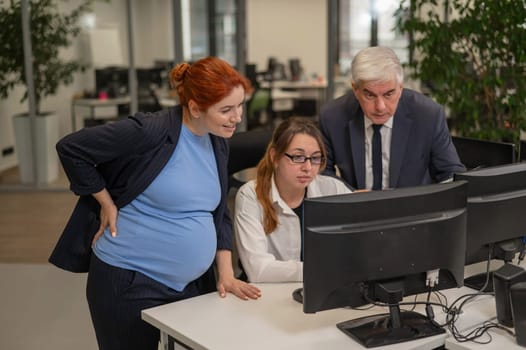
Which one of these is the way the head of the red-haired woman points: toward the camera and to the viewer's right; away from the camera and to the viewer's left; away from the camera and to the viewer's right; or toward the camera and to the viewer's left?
toward the camera and to the viewer's right

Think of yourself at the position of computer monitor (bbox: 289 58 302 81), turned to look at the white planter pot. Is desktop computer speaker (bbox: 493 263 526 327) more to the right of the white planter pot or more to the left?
left

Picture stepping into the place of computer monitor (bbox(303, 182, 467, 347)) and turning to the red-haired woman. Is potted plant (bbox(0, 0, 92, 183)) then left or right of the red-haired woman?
right

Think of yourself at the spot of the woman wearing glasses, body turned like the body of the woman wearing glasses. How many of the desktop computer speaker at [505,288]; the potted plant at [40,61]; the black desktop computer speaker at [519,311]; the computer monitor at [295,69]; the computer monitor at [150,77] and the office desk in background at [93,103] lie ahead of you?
2

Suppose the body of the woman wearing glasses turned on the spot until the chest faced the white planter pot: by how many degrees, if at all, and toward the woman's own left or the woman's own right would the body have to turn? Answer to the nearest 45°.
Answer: approximately 180°

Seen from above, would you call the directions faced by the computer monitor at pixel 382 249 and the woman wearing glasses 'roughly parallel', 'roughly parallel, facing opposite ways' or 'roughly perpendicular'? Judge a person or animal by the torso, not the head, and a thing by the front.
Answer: roughly parallel, facing opposite ways

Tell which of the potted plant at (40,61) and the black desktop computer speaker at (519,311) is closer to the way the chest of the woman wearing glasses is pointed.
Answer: the black desktop computer speaker

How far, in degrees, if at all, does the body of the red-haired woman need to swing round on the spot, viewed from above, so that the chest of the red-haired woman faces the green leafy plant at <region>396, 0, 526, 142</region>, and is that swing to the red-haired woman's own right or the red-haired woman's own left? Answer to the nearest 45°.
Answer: approximately 90° to the red-haired woman's own left

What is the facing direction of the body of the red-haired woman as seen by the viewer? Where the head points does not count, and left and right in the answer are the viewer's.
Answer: facing the viewer and to the right of the viewer

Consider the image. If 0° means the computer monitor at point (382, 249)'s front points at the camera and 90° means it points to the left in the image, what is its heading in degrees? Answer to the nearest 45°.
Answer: approximately 135°

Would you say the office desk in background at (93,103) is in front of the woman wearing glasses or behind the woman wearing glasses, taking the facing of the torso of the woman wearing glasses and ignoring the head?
behind

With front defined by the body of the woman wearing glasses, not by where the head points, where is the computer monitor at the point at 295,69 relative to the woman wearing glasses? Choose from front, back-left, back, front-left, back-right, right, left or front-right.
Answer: back-left

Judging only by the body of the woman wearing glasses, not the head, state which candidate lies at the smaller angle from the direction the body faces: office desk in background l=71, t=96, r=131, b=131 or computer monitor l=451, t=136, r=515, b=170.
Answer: the computer monitor
